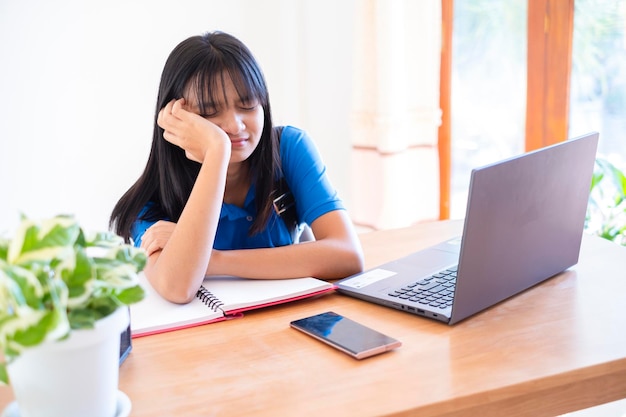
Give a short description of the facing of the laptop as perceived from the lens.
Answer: facing away from the viewer and to the left of the viewer

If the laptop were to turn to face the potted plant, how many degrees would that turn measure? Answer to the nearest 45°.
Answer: approximately 90° to its left

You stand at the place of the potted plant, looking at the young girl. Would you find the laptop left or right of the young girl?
right
